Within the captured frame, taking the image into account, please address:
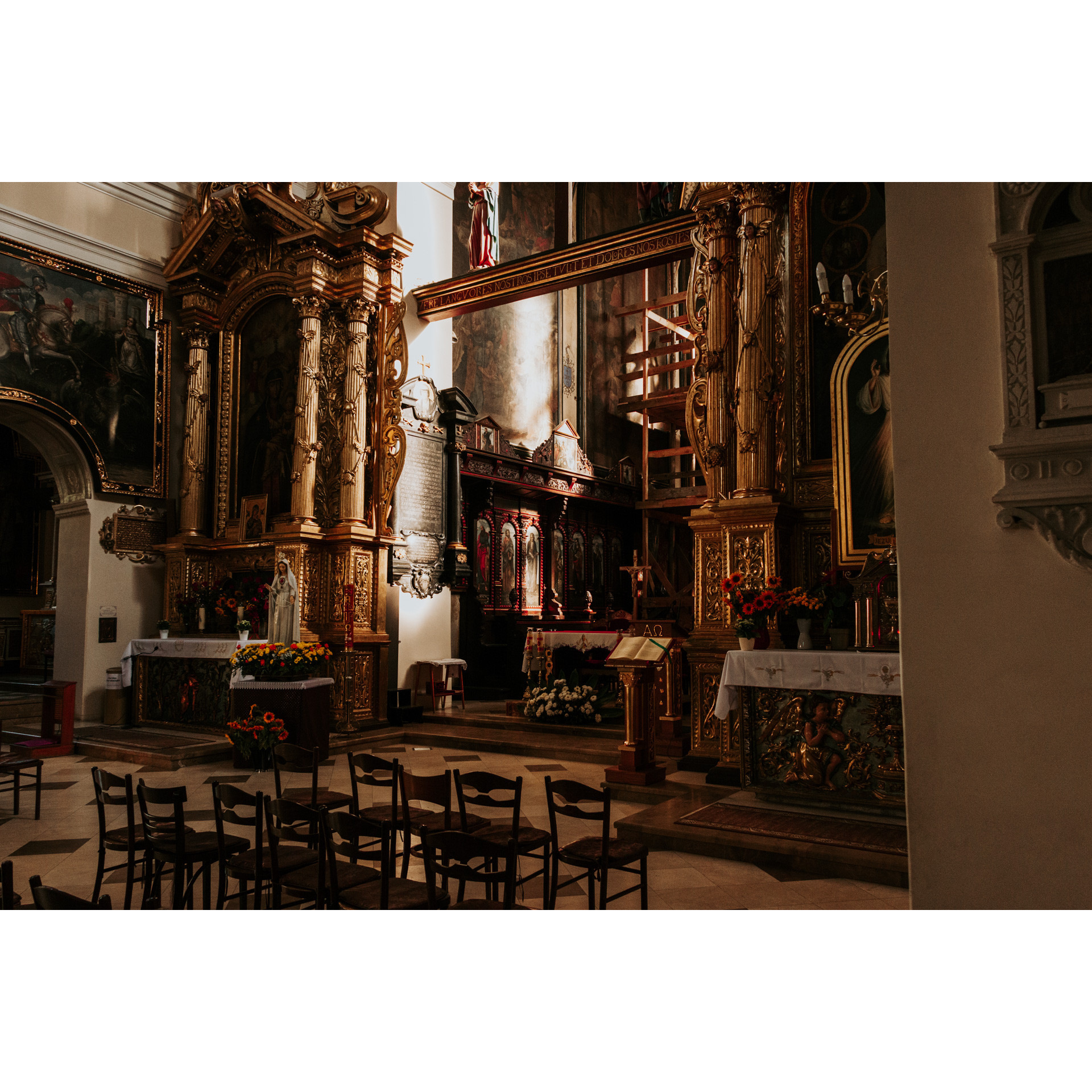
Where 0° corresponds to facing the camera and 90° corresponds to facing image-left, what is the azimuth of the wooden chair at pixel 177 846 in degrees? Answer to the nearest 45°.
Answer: approximately 225°

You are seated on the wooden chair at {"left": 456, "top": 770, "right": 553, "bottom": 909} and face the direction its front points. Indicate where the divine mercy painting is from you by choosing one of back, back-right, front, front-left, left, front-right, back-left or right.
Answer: front

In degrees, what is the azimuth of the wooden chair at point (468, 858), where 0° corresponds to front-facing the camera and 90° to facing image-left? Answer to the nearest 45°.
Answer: approximately 225°

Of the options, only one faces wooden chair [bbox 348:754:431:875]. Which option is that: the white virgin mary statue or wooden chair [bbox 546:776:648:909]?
the white virgin mary statue

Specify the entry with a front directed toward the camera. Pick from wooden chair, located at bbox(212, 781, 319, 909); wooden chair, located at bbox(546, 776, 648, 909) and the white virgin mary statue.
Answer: the white virgin mary statue

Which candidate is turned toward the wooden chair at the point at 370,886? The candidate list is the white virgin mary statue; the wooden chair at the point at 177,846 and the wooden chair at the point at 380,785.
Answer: the white virgin mary statue

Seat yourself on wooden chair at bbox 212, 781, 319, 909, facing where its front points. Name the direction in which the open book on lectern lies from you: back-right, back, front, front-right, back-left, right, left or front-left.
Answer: front

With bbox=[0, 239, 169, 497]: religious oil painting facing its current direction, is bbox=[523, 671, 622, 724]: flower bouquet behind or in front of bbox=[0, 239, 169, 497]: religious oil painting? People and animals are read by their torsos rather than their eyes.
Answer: in front

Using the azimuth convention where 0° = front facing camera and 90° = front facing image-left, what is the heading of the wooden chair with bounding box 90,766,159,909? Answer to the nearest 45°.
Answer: approximately 225°

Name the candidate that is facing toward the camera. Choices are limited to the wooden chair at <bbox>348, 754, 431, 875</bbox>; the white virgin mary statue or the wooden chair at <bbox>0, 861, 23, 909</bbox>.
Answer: the white virgin mary statue

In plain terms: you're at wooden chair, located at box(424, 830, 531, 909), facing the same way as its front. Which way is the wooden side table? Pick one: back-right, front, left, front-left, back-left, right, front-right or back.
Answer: front-left

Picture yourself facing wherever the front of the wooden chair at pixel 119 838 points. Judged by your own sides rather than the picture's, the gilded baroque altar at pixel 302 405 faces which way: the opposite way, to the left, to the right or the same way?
the opposite way

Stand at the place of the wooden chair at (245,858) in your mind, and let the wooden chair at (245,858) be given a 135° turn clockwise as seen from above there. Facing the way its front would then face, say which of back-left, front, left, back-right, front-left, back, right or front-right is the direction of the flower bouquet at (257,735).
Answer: back
